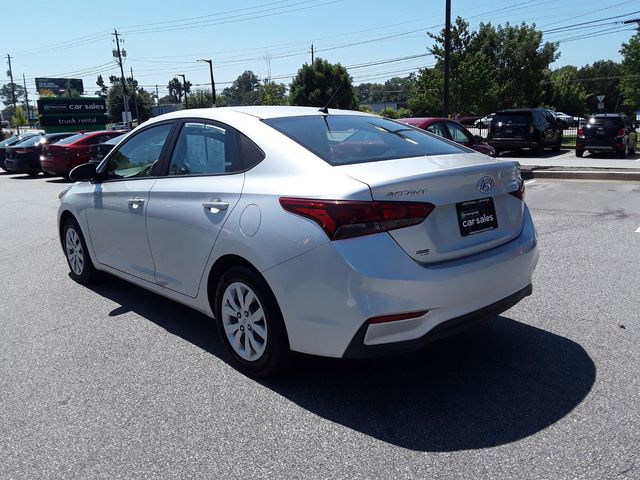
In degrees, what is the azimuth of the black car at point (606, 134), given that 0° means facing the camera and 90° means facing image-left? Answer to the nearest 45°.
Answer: approximately 180°

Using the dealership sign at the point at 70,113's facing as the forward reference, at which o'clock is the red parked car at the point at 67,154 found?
The red parked car is roughly at 12 o'clock from the dealership sign.

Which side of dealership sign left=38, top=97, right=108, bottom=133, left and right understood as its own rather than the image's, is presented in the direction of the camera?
front

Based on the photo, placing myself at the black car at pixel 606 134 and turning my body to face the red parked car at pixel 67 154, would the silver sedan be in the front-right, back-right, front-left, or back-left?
front-left

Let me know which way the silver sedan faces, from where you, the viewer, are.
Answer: facing away from the viewer and to the left of the viewer

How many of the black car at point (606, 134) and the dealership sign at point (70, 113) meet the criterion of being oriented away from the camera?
1

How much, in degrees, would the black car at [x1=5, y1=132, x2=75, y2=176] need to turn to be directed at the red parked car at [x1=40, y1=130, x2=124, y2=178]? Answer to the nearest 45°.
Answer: approximately 135° to its right

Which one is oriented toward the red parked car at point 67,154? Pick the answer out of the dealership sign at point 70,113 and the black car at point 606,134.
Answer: the dealership sign

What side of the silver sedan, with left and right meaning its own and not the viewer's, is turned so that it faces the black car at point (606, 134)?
right

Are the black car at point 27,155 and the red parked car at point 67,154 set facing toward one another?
no

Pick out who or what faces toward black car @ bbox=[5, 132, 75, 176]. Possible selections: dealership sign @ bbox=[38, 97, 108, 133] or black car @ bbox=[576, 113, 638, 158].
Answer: the dealership sign

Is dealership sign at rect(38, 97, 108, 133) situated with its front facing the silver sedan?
yes

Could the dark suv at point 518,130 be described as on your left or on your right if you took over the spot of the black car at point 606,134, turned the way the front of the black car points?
on your left
